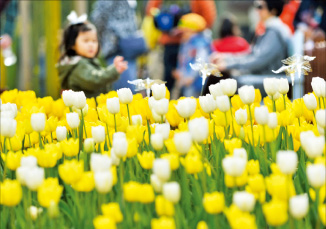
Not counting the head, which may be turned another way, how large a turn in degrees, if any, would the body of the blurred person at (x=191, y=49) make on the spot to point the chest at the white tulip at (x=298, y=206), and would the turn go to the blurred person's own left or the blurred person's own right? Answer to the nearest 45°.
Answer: approximately 45° to the blurred person's own left

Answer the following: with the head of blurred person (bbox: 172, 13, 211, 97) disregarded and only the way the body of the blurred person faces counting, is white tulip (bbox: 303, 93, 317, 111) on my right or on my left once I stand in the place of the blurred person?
on my left

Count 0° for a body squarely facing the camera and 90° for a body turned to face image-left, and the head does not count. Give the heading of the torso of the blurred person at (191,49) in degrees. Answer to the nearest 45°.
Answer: approximately 45°

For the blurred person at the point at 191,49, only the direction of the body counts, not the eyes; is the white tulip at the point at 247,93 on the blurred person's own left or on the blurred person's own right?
on the blurred person's own left

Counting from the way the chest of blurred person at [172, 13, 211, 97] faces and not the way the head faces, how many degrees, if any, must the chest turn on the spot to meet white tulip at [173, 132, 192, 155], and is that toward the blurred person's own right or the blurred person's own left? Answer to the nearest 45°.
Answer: approximately 45° to the blurred person's own left

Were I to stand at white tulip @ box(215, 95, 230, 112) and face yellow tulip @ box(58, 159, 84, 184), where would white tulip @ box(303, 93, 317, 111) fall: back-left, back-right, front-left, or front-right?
back-left

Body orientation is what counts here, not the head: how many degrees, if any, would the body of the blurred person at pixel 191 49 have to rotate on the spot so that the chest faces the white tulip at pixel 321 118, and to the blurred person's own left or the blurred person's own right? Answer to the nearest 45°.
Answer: approximately 45° to the blurred person's own left

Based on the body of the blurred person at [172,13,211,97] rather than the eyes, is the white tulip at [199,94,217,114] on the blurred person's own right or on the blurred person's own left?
on the blurred person's own left
